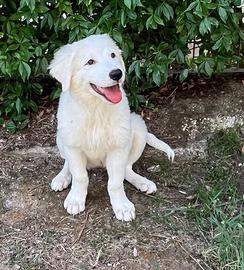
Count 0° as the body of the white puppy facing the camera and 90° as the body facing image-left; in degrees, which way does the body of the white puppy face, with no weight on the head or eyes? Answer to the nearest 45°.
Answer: approximately 0°

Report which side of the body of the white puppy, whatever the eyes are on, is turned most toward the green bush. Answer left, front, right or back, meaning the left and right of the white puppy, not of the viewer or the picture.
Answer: back
